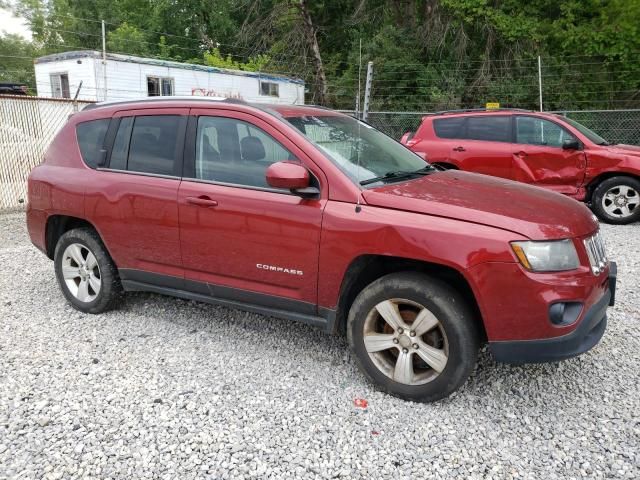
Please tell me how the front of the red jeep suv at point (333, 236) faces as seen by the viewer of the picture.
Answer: facing the viewer and to the right of the viewer

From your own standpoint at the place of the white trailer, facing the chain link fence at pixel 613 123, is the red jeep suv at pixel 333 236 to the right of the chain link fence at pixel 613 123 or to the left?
right

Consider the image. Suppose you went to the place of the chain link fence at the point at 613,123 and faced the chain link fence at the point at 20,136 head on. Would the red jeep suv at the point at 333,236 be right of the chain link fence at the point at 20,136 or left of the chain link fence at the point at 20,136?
left

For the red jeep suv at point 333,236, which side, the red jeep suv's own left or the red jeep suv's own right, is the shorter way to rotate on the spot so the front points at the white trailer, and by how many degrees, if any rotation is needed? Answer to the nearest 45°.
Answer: approximately 180°

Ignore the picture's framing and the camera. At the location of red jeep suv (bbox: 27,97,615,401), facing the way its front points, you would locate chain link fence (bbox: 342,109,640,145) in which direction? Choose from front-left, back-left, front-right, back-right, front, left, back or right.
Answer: left

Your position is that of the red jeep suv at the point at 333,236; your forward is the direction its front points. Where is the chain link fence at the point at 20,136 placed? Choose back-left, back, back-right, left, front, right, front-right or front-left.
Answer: back
